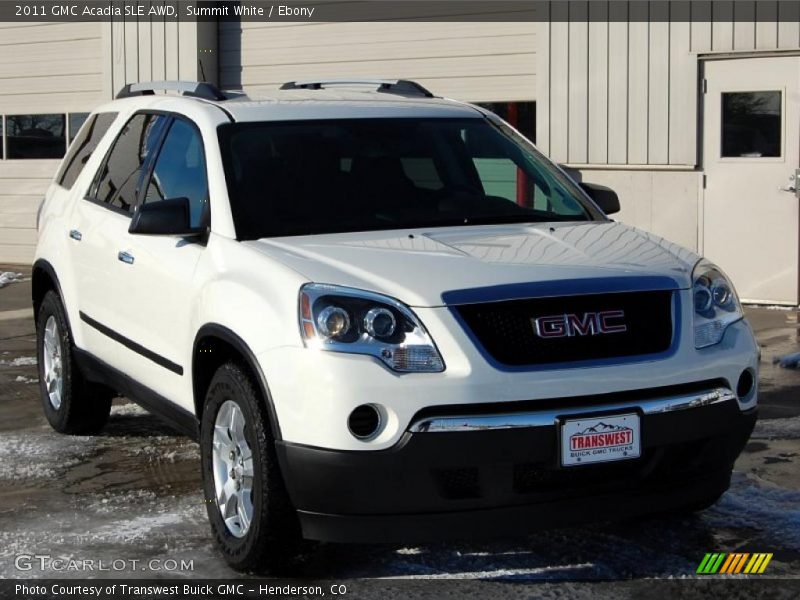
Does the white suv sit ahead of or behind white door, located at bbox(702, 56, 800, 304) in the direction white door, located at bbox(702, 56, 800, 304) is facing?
ahead

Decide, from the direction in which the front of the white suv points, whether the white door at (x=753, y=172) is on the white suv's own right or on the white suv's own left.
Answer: on the white suv's own left

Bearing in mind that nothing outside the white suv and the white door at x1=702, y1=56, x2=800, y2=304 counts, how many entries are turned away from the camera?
0

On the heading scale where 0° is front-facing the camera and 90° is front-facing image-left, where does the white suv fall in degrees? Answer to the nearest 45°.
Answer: approximately 315°
